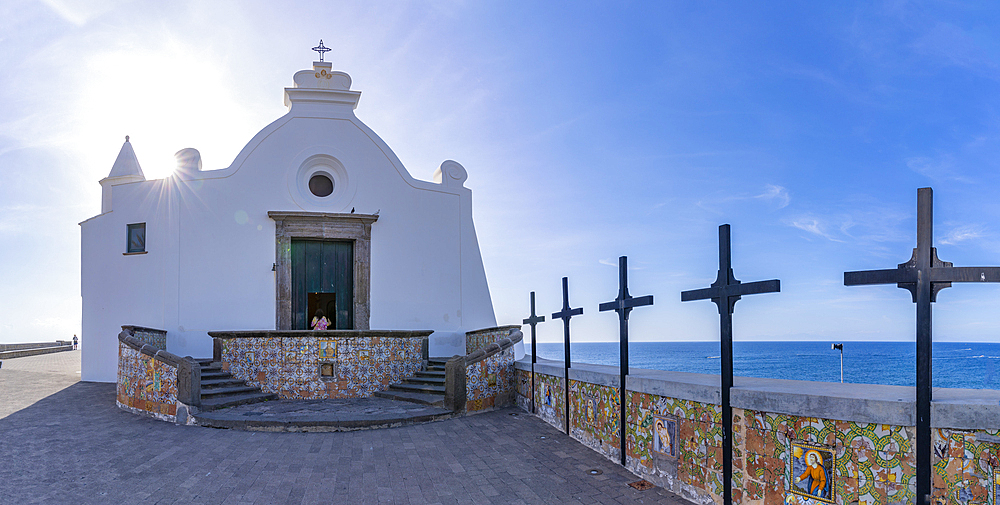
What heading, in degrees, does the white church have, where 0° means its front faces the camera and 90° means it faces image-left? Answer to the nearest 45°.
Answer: approximately 0°

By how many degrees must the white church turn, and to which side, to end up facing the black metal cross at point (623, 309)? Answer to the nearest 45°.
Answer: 0° — it already faces it

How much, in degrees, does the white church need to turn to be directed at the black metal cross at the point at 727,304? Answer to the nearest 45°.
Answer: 0° — it already faces it

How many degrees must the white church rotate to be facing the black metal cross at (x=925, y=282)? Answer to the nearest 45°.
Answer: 0° — it already faces it
